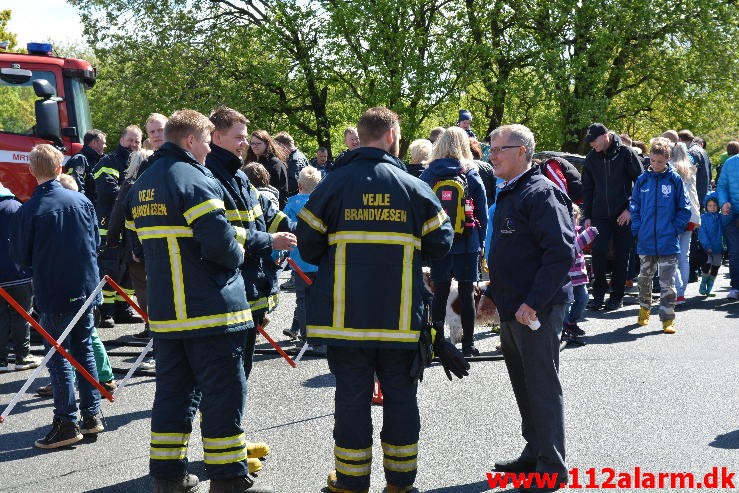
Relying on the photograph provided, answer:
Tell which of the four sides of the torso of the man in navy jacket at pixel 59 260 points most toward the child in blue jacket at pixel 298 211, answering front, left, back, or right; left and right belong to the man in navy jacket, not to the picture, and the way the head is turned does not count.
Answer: right

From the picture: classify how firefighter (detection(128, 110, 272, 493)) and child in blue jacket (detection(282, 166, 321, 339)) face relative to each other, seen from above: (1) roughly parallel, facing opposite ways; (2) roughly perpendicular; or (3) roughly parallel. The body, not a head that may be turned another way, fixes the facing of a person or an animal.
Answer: roughly perpendicular

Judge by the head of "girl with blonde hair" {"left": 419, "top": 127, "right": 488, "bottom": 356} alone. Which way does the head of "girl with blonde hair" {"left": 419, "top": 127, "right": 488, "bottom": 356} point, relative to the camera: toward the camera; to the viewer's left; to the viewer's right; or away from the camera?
away from the camera

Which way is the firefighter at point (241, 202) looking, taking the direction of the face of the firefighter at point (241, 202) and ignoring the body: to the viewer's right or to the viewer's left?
to the viewer's right

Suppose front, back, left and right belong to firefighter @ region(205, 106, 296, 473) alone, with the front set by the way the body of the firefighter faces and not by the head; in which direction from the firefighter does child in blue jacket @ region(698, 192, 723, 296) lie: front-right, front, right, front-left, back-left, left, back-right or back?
front-left

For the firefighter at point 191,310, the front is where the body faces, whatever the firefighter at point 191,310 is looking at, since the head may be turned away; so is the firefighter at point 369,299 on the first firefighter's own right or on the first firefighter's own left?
on the first firefighter's own right

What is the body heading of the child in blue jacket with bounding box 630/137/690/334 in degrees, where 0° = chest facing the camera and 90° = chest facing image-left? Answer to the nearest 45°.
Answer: approximately 0°
